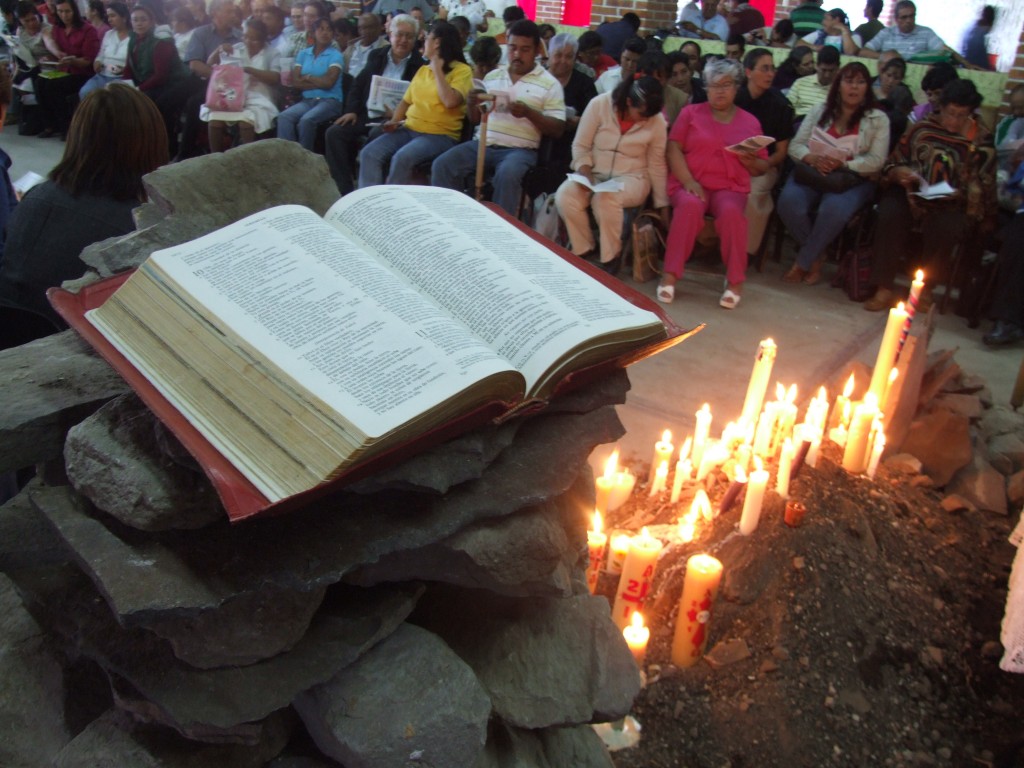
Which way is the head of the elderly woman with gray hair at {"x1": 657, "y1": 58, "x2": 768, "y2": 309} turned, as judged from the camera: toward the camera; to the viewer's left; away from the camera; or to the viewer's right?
toward the camera

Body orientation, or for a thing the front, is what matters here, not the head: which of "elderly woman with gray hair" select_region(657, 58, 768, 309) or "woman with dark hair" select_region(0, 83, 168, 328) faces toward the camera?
the elderly woman with gray hair

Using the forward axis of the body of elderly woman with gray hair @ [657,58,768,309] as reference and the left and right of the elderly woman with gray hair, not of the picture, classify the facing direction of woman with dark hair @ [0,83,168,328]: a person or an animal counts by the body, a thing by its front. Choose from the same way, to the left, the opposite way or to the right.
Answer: the opposite way

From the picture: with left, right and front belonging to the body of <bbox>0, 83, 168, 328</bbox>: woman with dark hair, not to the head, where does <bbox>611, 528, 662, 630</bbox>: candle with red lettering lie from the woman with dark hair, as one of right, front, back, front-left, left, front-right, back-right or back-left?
right

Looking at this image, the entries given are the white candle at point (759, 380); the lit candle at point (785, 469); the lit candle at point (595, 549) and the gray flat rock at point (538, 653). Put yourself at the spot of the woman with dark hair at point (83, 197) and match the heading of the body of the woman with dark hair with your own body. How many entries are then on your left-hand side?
0

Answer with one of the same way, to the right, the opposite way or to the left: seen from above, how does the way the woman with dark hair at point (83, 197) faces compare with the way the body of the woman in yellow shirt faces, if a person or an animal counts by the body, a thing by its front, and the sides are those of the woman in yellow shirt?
the opposite way

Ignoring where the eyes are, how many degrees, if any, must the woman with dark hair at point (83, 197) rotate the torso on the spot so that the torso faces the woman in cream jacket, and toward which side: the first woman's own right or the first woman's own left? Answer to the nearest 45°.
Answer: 0° — they already face them

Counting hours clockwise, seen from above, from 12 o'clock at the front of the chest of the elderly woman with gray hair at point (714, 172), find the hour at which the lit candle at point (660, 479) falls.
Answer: The lit candle is roughly at 12 o'clock from the elderly woman with gray hair.

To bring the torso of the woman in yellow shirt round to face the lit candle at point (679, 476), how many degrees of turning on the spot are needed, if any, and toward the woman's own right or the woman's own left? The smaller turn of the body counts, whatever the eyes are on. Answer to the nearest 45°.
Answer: approximately 45° to the woman's own left

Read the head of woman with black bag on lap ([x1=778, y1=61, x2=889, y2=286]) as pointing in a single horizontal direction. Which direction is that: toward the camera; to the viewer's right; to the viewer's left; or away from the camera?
toward the camera

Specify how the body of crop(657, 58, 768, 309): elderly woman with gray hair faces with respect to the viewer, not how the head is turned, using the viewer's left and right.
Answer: facing the viewer

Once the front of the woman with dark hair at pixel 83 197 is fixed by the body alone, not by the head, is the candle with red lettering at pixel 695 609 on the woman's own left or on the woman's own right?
on the woman's own right

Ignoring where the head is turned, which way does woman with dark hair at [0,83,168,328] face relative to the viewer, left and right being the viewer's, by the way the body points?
facing away from the viewer and to the right of the viewer

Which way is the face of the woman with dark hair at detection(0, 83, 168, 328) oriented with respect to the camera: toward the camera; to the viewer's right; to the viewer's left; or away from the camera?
away from the camera

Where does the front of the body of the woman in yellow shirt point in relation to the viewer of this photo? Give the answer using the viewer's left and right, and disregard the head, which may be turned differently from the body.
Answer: facing the viewer and to the left of the viewer

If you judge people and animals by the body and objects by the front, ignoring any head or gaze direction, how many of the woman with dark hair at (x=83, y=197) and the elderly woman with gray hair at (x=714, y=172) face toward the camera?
1

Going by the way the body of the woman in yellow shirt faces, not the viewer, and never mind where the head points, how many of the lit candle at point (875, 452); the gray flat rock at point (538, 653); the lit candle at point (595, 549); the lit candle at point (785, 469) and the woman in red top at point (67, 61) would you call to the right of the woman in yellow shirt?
1

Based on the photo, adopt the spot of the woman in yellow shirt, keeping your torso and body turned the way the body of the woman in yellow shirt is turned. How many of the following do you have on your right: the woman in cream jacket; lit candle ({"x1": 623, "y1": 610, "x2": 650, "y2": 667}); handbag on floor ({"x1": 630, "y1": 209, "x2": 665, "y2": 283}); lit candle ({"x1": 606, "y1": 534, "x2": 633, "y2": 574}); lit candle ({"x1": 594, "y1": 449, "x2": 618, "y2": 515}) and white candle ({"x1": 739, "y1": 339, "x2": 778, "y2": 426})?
0

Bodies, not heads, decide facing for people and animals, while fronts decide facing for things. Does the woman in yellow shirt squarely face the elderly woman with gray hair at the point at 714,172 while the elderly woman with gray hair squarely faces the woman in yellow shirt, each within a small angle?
no

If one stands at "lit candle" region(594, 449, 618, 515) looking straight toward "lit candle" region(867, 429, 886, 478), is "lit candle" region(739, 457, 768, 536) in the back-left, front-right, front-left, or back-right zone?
front-right

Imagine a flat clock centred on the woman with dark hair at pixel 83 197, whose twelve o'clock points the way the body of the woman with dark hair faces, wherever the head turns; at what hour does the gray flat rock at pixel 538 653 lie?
The gray flat rock is roughly at 4 o'clock from the woman with dark hair.

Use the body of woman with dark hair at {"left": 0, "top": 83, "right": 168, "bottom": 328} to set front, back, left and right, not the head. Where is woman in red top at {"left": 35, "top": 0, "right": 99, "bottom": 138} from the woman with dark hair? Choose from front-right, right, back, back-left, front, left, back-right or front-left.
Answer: front-left
